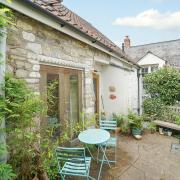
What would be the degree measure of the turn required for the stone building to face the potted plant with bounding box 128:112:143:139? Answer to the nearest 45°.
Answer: approximately 90° to its left

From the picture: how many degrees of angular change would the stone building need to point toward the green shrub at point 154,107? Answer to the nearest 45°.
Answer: approximately 90° to its left

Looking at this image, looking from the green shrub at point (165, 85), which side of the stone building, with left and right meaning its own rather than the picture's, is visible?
left

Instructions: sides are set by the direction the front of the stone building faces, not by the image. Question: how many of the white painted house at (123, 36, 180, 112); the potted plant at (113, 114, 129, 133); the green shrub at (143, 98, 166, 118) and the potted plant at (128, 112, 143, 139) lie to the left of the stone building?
4

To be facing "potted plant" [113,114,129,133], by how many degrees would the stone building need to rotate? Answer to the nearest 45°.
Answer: approximately 90° to its left

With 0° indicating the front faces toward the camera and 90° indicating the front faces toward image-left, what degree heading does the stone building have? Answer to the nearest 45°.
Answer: approximately 315°

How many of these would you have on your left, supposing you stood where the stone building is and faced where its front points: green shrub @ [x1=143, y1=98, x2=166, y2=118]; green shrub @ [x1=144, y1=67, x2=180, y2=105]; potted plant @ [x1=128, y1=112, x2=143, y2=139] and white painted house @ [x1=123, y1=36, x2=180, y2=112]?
4

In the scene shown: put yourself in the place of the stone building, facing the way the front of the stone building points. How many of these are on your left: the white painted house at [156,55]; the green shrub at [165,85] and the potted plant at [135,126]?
3
